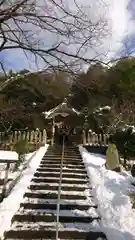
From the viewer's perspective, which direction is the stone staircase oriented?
toward the camera

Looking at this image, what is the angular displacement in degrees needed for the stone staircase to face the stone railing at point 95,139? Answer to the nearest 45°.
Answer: approximately 180°
